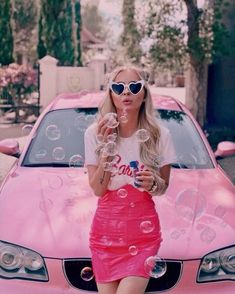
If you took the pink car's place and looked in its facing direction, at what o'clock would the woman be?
The woman is roughly at 11 o'clock from the pink car.

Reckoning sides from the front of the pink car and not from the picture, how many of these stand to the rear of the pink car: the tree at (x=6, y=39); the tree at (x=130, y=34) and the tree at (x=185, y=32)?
3

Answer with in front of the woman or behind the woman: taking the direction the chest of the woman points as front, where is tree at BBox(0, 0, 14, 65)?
behind

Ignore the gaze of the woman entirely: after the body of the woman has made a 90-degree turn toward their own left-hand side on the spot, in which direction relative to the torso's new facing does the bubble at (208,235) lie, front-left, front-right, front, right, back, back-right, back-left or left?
front-left

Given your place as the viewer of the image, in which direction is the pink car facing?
facing the viewer

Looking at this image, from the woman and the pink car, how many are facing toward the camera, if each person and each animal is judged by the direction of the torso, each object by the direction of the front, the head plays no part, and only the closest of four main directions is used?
2

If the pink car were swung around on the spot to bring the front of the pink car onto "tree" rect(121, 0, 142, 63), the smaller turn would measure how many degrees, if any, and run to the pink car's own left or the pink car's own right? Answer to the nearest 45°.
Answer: approximately 180°

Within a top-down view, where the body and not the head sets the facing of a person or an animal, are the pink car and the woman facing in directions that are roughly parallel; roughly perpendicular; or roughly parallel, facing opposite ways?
roughly parallel

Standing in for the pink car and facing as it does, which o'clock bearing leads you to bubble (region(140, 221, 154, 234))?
The bubble is roughly at 11 o'clock from the pink car.

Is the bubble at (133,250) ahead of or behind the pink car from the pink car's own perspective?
ahead

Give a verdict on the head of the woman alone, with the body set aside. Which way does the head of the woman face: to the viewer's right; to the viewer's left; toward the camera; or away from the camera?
toward the camera

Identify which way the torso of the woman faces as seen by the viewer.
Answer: toward the camera
